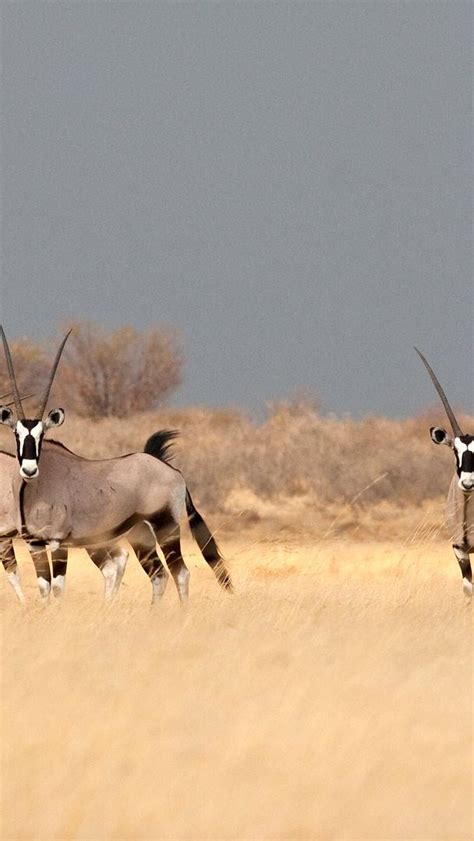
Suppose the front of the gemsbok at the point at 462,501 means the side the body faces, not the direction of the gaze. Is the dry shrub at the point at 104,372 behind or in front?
behind

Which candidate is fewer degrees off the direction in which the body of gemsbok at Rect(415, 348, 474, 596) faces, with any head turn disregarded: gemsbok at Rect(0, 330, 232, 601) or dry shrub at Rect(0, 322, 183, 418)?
the gemsbok

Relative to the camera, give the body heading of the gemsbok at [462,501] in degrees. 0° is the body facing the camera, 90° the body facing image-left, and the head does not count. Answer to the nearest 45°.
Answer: approximately 0°

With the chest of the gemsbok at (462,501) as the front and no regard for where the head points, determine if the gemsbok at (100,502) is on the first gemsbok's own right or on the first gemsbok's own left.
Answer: on the first gemsbok's own right
